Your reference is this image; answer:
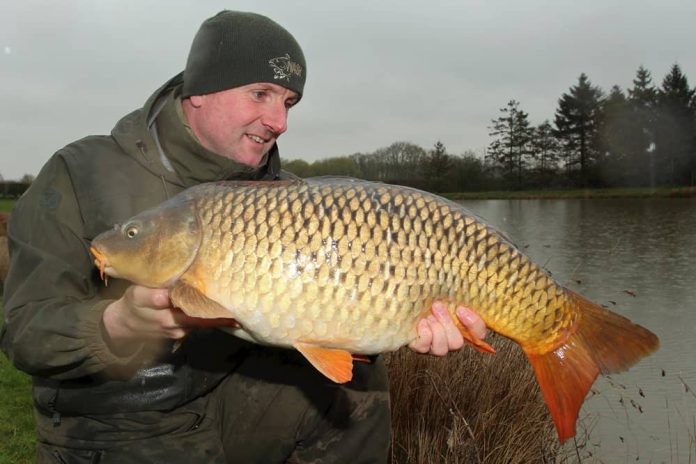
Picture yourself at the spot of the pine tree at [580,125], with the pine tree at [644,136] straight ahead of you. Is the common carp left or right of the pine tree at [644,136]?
right

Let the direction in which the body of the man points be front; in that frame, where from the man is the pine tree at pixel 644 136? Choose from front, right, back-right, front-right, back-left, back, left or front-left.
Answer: left

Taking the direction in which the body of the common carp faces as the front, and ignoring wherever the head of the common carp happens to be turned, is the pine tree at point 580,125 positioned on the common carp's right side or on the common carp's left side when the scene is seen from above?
on the common carp's right side

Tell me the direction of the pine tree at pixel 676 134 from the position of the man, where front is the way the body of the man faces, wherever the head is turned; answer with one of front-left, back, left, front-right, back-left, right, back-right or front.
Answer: left

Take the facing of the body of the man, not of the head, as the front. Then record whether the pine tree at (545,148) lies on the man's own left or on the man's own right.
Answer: on the man's own left

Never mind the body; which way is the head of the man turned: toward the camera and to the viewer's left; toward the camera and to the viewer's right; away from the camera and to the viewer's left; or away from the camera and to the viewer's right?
toward the camera and to the viewer's right

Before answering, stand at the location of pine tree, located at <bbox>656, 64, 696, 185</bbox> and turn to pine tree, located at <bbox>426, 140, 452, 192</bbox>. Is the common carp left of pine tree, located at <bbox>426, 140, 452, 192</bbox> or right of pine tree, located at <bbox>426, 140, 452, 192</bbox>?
left

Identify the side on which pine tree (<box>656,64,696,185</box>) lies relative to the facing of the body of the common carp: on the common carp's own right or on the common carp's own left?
on the common carp's own right

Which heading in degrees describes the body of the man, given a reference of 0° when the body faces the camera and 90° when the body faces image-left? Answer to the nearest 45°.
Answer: approximately 315°

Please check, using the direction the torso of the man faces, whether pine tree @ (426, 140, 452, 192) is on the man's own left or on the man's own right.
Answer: on the man's own left

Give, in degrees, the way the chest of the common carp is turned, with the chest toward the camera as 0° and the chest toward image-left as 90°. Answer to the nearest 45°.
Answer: approximately 90°
